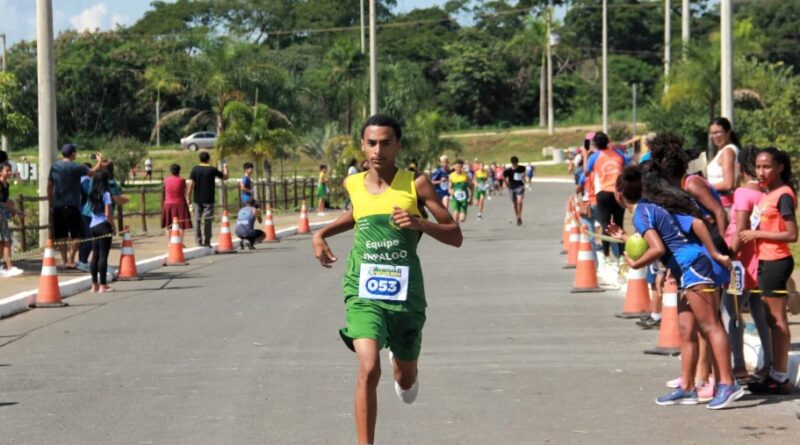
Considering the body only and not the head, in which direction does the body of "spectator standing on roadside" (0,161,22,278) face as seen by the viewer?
to the viewer's right

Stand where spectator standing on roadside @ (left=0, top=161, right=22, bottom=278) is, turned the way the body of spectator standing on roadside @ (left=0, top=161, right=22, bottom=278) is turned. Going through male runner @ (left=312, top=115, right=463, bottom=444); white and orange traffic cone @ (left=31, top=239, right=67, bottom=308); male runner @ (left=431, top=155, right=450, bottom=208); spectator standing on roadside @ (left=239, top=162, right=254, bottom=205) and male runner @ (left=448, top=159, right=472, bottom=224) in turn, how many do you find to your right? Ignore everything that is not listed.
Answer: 2

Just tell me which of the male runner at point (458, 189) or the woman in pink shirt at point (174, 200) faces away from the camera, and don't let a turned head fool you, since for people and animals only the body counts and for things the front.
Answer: the woman in pink shirt

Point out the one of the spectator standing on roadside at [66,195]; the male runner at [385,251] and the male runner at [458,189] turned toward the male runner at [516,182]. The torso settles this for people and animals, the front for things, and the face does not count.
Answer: the spectator standing on roadside

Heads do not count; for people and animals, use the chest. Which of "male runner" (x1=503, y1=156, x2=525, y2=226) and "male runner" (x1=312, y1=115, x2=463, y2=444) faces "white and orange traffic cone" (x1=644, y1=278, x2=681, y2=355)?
"male runner" (x1=503, y1=156, x2=525, y2=226)

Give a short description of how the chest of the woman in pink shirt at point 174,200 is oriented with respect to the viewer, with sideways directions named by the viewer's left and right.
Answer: facing away from the viewer

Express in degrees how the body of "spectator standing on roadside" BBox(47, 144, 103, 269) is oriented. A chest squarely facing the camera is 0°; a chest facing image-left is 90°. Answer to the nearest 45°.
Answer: approximately 225°

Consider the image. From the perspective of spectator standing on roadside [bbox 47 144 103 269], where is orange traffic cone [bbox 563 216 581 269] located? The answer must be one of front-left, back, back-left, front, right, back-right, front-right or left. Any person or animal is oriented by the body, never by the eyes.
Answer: front-right

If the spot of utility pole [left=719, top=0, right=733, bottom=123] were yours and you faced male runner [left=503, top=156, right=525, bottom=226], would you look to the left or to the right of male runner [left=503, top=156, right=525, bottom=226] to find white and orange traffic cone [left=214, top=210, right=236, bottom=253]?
left

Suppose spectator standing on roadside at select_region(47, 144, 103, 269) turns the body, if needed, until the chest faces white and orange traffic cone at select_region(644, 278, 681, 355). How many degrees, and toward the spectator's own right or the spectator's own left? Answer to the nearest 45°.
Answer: approximately 90° to the spectator's own right
